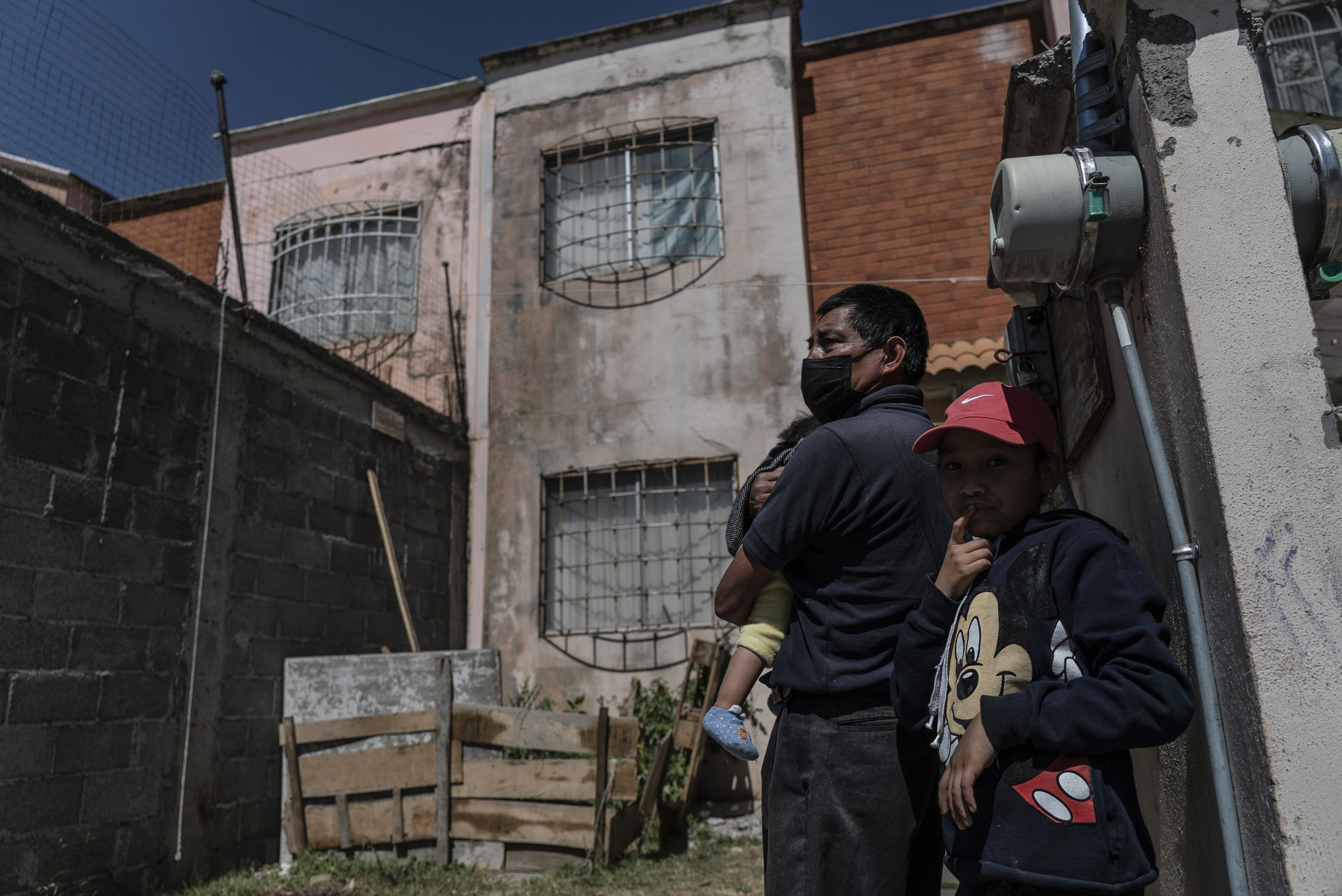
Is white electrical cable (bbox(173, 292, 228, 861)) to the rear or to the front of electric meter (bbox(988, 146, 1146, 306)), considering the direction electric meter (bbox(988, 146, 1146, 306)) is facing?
to the front

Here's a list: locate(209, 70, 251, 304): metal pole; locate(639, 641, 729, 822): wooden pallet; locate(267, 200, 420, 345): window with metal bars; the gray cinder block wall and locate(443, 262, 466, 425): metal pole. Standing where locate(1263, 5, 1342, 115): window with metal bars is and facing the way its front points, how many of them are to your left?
0

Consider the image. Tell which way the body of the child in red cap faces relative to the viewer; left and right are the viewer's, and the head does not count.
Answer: facing the viewer and to the left of the viewer

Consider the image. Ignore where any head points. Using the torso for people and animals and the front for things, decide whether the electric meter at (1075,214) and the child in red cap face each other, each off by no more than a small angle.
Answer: no

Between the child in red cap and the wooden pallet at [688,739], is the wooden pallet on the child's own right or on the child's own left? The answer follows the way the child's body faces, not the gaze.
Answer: on the child's own right

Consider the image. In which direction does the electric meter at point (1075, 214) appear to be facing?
to the viewer's left

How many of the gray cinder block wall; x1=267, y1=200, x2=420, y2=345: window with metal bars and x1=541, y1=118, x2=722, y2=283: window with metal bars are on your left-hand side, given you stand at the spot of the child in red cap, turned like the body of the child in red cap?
0

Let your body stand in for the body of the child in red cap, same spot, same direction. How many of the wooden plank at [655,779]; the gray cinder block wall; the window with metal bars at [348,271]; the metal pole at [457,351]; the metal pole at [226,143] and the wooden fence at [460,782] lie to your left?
0

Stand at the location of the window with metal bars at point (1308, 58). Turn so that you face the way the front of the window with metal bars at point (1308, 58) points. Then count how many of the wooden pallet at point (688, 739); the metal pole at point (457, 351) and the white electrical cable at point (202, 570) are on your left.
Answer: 0

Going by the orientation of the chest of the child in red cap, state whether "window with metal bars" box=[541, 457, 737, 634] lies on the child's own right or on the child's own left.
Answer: on the child's own right

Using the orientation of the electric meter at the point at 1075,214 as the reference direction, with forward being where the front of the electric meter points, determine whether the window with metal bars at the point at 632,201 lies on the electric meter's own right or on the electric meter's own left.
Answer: on the electric meter's own right

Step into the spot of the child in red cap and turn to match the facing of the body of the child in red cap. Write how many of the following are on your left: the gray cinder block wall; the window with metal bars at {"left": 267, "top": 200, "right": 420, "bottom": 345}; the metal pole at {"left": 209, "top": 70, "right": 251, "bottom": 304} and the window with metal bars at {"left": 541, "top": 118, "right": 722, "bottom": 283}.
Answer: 0

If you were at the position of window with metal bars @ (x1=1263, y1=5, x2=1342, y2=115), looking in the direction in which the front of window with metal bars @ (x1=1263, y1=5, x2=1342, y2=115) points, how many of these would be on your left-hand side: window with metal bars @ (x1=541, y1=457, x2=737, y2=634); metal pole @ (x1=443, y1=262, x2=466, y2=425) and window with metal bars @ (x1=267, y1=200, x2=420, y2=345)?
0
